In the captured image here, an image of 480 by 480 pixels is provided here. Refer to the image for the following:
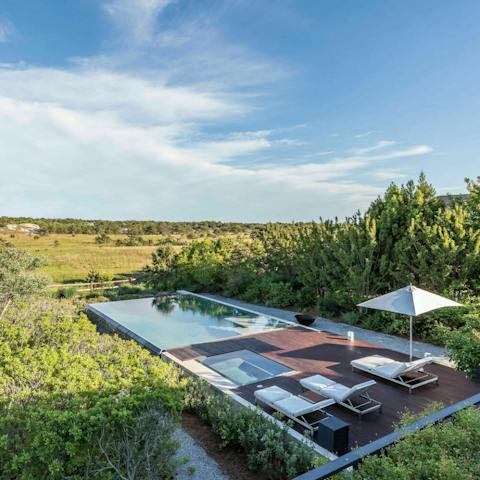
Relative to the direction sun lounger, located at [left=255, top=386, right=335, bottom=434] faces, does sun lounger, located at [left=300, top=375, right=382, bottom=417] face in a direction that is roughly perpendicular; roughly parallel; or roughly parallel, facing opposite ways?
roughly parallel

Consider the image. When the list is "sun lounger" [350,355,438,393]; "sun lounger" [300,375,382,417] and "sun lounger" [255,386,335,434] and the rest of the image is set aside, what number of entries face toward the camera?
0

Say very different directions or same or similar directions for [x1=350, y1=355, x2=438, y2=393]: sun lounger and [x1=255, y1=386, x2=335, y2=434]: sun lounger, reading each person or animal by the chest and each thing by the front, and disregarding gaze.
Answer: same or similar directions

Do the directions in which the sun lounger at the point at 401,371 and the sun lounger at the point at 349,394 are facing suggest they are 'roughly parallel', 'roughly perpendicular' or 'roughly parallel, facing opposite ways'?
roughly parallel
